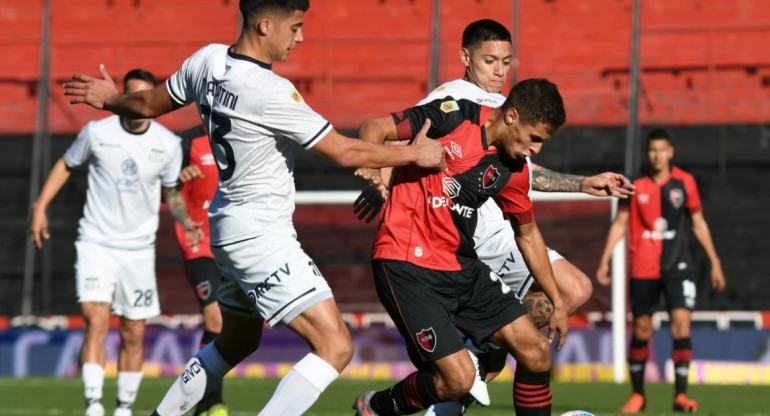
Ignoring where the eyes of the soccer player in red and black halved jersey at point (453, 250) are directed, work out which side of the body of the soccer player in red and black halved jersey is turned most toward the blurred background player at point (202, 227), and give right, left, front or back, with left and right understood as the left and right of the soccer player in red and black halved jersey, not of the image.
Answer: back

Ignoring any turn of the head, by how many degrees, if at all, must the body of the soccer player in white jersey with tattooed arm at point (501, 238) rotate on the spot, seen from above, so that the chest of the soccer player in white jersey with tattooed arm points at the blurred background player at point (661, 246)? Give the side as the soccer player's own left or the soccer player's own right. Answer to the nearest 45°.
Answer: approximately 135° to the soccer player's own left

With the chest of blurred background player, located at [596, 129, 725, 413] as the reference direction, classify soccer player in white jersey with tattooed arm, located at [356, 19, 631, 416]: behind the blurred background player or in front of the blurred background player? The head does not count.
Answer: in front

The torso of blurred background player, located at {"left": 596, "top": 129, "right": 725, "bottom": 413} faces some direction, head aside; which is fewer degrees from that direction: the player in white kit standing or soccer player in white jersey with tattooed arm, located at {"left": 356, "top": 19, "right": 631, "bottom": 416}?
the soccer player in white jersey with tattooed arm

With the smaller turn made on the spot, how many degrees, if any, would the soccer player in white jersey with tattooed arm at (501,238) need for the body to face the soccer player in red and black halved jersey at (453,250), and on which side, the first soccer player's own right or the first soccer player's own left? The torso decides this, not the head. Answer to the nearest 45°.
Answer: approximately 45° to the first soccer player's own right

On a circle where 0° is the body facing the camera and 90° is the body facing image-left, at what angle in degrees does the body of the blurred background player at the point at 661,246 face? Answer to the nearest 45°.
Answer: approximately 0°

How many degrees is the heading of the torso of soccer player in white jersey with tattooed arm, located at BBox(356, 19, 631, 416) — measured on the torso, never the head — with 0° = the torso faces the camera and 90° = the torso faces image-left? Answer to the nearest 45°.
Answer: approximately 315°

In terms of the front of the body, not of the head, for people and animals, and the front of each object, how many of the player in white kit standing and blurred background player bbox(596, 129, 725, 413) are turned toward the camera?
2

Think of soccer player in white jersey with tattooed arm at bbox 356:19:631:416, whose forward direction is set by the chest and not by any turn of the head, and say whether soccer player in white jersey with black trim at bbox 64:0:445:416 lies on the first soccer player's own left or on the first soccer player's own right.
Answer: on the first soccer player's own right

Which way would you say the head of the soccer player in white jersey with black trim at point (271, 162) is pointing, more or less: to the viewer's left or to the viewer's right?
to the viewer's right
